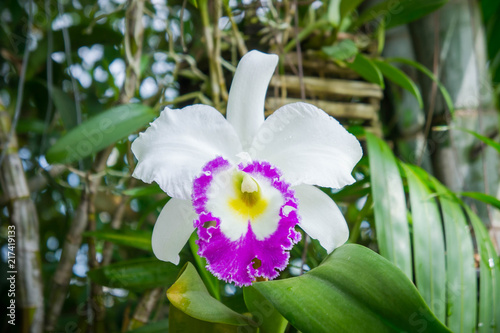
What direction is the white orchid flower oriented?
toward the camera

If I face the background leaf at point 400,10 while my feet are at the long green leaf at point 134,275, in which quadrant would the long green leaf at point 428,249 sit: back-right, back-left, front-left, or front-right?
front-right

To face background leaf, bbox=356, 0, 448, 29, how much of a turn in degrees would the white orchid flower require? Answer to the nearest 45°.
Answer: approximately 135° to its left
